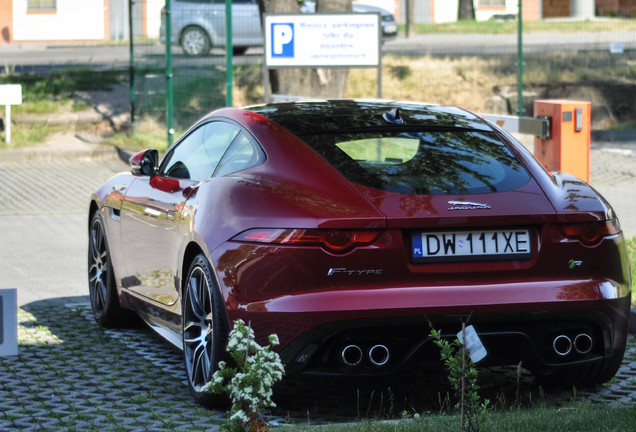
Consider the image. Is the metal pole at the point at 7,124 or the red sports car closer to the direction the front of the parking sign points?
the red sports car

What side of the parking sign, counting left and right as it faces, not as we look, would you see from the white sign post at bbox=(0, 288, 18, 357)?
front

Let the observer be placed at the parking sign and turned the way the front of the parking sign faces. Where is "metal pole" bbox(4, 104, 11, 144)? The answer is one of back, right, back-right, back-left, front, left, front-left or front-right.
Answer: back-right

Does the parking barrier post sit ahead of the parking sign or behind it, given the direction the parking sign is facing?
ahead

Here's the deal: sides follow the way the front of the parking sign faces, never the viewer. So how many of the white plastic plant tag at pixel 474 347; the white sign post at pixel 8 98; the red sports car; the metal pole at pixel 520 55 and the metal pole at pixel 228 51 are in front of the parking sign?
2

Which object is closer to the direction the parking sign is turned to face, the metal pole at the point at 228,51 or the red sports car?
the red sports car

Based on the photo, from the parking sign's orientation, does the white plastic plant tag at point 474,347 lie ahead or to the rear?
ahead

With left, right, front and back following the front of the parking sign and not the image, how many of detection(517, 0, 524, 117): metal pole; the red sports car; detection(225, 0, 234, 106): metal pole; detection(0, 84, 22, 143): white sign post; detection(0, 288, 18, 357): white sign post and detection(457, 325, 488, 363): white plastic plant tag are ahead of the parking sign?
3

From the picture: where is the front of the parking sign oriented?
toward the camera

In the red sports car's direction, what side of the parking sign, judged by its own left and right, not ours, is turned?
front
